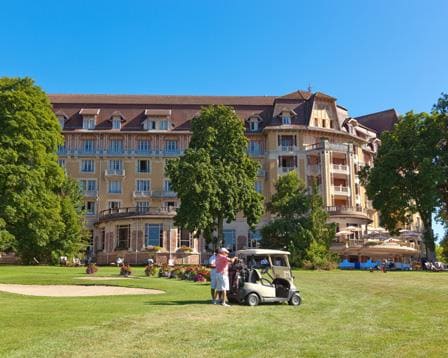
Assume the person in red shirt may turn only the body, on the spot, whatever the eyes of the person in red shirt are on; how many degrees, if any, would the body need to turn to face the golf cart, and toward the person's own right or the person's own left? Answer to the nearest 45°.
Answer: approximately 45° to the person's own left

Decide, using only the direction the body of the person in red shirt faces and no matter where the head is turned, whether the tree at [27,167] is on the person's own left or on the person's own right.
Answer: on the person's own left

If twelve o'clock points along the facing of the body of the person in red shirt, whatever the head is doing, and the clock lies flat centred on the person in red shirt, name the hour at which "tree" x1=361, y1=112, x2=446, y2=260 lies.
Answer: The tree is roughly at 10 o'clock from the person in red shirt.

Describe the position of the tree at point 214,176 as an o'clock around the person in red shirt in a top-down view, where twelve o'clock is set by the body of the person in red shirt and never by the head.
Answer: The tree is roughly at 9 o'clock from the person in red shirt.

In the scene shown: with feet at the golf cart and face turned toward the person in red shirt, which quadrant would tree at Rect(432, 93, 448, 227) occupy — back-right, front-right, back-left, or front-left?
back-right

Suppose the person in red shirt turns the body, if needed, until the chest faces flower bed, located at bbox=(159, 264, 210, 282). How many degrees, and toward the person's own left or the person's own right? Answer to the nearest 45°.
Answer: approximately 90° to the person's own left

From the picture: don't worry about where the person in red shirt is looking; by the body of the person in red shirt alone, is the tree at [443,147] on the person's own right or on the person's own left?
on the person's own left

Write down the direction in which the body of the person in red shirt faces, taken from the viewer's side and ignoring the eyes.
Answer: to the viewer's right

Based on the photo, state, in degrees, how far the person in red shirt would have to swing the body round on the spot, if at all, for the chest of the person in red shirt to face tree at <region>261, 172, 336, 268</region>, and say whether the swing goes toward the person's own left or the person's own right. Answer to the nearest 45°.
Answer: approximately 90° to the person's own left
